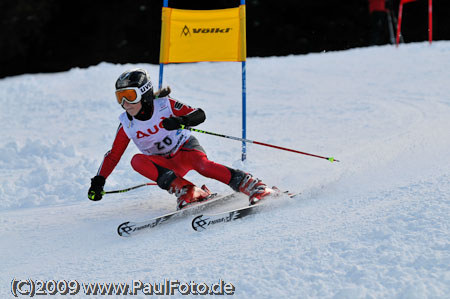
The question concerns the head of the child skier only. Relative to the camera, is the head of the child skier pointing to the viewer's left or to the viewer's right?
to the viewer's left

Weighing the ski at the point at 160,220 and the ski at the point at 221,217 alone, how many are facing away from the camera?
0

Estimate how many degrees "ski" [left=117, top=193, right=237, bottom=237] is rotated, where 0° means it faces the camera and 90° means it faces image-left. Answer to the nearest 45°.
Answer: approximately 45°

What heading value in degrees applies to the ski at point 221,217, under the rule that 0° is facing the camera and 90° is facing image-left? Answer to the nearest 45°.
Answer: approximately 45°
